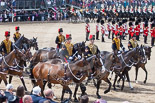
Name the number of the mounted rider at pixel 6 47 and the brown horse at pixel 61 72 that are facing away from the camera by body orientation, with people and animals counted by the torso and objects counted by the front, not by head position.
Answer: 0
